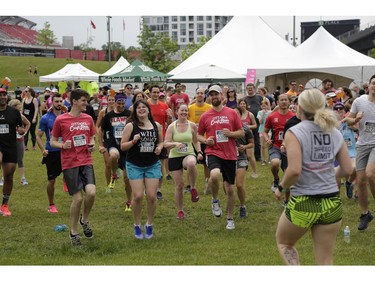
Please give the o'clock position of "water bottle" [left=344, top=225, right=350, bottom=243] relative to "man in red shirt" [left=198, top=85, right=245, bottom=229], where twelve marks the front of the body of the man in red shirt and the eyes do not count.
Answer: The water bottle is roughly at 10 o'clock from the man in red shirt.

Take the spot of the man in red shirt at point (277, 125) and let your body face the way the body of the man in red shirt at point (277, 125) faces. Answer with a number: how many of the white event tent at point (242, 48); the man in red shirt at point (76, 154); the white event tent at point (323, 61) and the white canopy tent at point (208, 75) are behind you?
3

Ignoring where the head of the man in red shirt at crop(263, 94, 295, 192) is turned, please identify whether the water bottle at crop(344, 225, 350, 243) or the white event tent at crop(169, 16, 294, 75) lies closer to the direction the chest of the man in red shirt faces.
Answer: the water bottle

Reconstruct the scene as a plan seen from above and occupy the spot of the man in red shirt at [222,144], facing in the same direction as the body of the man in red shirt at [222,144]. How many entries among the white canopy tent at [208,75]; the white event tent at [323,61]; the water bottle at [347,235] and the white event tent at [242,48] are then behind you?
3

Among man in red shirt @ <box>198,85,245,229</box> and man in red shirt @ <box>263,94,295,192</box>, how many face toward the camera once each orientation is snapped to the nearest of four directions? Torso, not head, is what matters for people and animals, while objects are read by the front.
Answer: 2

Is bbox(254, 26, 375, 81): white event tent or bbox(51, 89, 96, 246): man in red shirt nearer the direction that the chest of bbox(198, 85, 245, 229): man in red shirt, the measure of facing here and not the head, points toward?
the man in red shirt

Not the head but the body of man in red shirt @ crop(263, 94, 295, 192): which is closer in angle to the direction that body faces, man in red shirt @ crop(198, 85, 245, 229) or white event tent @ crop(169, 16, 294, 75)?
the man in red shirt

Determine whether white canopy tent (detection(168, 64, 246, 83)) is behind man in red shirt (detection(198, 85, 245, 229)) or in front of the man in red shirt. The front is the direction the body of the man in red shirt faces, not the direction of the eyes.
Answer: behind

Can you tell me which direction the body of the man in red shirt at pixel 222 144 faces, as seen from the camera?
toward the camera

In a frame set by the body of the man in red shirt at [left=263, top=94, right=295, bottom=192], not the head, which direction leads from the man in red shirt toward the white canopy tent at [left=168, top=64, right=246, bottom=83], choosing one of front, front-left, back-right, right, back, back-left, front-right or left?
back

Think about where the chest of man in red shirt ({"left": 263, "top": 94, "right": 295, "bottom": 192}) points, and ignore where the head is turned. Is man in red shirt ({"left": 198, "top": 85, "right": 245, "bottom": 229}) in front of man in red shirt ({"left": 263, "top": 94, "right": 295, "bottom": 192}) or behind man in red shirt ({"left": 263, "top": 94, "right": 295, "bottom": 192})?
in front

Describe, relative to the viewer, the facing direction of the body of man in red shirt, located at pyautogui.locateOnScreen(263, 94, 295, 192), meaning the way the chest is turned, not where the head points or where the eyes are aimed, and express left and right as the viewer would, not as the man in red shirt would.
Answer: facing the viewer

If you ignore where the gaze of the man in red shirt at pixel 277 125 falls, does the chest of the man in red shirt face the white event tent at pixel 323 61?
no

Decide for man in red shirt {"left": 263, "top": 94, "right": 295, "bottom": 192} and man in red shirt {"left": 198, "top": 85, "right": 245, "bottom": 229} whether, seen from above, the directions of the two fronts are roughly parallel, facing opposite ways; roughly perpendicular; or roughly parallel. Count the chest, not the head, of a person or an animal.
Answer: roughly parallel

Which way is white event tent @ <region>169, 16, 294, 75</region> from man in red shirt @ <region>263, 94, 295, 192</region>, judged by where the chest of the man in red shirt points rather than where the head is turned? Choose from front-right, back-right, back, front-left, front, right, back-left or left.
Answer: back

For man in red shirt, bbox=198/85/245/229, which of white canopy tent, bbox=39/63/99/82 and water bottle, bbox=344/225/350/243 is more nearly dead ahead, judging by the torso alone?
the water bottle

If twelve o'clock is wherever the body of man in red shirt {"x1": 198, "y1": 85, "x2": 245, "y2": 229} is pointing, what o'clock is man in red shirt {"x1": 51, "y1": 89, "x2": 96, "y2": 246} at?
man in red shirt {"x1": 51, "y1": 89, "x2": 96, "y2": 246} is roughly at 2 o'clock from man in red shirt {"x1": 198, "y1": 85, "x2": 245, "y2": 229}.
